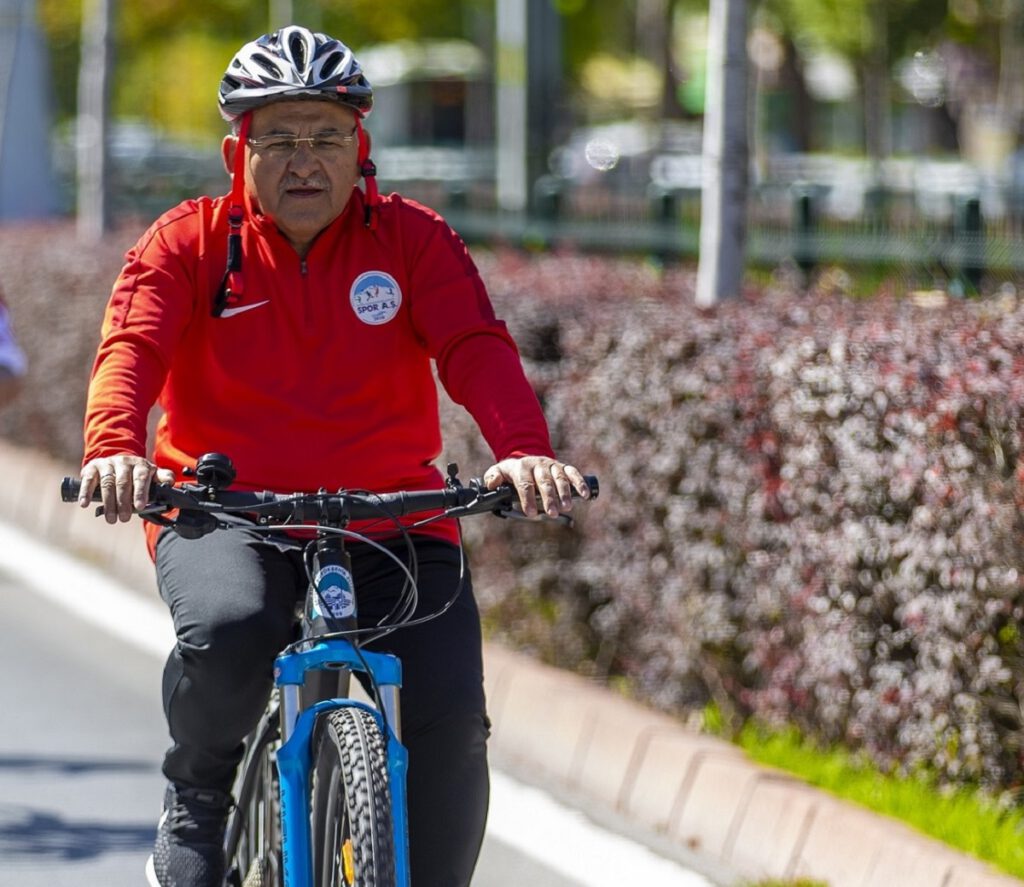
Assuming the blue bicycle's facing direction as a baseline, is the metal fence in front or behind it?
behind

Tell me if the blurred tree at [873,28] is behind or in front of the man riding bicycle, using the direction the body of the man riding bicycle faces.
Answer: behind

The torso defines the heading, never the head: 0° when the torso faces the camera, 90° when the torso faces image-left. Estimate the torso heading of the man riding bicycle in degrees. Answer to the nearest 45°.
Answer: approximately 0°

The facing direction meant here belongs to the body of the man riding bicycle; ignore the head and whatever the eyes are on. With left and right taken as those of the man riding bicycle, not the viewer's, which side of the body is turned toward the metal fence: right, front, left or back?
back

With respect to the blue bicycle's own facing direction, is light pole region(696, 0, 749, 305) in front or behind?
behind
